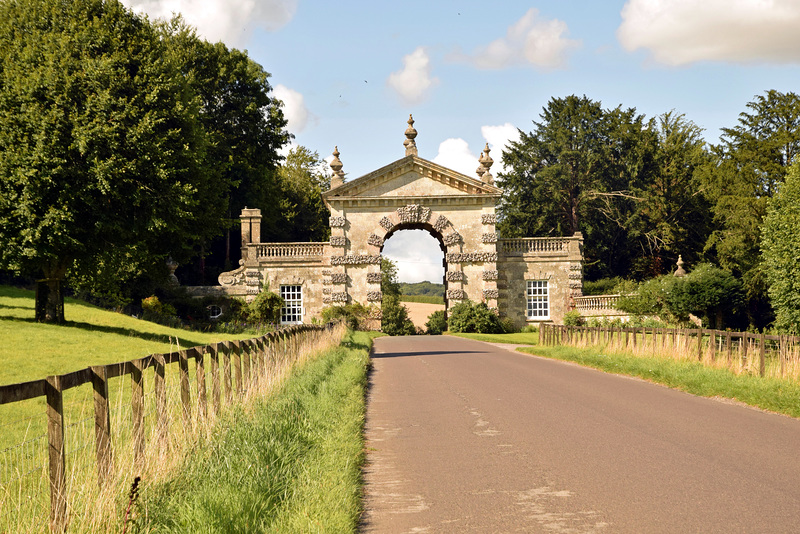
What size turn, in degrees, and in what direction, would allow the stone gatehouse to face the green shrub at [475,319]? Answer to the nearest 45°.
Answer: approximately 90° to its left

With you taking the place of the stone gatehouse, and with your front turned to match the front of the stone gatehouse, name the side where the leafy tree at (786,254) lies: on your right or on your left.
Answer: on your left

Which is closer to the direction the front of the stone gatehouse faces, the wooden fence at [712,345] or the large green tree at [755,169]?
the wooden fence

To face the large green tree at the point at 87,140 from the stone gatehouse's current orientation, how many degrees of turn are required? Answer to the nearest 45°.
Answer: approximately 45° to its right

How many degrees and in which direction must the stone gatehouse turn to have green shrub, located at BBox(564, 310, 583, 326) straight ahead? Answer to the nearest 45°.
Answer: approximately 90° to its left

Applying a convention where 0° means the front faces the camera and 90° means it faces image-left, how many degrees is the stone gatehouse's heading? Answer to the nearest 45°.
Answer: approximately 0°

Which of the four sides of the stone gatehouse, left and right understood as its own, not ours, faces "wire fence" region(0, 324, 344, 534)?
front

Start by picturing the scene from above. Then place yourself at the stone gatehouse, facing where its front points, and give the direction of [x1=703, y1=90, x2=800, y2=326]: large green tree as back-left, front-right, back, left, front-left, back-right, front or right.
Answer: left

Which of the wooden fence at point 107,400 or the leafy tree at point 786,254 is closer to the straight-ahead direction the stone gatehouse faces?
the wooden fence

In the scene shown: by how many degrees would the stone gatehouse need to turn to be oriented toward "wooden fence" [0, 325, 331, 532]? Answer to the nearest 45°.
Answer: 0° — it already faces it
